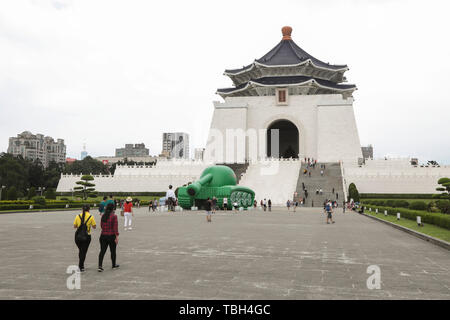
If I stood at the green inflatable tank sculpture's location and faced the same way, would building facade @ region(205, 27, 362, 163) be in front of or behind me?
behind

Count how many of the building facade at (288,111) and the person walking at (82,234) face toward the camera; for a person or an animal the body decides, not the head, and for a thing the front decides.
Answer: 1

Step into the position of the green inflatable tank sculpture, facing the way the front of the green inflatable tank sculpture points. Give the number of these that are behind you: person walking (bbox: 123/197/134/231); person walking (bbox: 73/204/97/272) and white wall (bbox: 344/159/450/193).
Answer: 1

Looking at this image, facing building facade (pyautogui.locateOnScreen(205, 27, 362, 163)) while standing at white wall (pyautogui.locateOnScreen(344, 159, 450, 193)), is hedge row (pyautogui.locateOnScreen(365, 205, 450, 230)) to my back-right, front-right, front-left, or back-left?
back-left

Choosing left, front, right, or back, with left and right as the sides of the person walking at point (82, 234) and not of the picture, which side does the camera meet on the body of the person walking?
back

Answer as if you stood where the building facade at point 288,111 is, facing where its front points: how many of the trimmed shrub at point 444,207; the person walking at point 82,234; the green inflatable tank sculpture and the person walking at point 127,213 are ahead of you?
4

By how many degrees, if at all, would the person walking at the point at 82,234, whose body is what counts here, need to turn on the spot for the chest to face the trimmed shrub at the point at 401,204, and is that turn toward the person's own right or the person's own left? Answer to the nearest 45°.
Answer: approximately 45° to the person's own right

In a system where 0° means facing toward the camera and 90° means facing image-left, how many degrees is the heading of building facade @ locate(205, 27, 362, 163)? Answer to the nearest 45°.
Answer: approximately 0°

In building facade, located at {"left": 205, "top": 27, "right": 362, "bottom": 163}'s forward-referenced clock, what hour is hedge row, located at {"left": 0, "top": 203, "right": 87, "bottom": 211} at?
The hedge row is roughly at 1 o'clock from the building facade.

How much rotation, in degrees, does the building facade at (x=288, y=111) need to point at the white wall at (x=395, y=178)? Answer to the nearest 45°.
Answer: approximately 45° to its left
